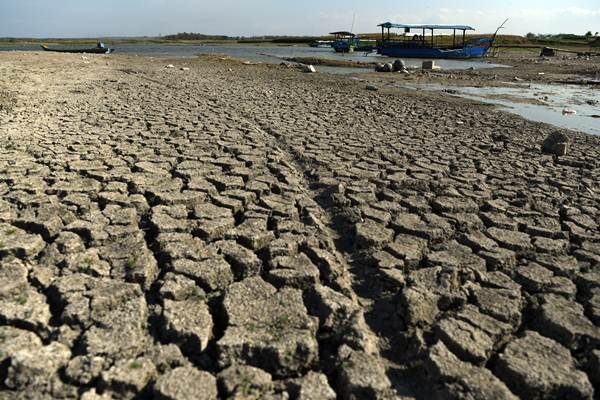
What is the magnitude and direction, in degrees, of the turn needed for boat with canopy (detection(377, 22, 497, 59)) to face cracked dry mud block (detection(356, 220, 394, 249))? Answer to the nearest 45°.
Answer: approximately 90° to its right

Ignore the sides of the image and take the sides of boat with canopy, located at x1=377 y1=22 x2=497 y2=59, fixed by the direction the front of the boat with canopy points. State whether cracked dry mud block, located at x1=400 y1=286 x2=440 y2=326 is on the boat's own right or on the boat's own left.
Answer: on the boat's own right

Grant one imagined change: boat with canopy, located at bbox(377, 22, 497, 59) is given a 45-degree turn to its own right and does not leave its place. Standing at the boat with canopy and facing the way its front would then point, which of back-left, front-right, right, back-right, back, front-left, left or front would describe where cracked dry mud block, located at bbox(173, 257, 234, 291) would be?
front-right

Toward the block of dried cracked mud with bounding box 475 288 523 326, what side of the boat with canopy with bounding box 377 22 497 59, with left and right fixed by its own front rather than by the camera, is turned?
right

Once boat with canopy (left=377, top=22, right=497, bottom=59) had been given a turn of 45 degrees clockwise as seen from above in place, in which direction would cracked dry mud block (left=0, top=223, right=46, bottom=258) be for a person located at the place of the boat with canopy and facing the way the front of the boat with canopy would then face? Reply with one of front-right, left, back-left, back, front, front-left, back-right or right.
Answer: front-right

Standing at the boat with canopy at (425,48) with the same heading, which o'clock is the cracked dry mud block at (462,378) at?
The cracked dry mud block is roughly at 3 o'clock from the boat with canopy.

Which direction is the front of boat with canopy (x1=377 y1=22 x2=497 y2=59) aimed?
to the viewer's right

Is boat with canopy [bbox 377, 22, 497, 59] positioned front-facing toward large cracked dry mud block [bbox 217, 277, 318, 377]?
no

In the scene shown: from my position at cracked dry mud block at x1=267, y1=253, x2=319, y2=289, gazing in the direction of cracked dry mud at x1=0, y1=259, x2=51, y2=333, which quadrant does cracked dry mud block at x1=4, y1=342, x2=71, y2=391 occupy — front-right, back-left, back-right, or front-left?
front-left

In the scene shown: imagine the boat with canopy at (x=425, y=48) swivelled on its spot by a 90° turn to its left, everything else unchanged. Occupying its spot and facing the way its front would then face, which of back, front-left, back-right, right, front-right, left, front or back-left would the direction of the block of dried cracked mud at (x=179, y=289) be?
back

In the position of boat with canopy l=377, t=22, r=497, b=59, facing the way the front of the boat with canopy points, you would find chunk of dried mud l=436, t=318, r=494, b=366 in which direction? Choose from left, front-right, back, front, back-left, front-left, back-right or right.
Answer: right

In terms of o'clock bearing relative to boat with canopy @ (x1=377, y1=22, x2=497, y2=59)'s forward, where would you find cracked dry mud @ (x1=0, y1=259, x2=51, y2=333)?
The cracked dry mud is roughly at 3 o'clock from the boat with canopy.

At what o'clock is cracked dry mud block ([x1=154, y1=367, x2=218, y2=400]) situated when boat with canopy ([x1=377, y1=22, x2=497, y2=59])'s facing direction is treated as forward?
The cracked dry mud block is roughly at 3 o'clock from the boat with canopy.

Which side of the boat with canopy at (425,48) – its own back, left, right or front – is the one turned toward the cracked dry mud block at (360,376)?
right

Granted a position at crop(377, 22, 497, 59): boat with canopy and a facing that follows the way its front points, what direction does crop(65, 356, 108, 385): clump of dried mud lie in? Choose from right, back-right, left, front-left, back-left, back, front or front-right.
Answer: right

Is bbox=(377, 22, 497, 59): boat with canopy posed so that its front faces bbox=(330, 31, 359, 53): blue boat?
no

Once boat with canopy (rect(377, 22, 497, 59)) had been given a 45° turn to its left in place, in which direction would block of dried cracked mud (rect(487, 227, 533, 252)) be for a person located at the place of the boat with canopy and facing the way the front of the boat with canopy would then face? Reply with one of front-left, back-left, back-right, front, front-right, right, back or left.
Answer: back-right

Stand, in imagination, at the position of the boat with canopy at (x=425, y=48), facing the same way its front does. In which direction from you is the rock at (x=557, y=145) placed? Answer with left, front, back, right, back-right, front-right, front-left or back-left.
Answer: right

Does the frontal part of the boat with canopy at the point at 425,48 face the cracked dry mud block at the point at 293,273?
no
